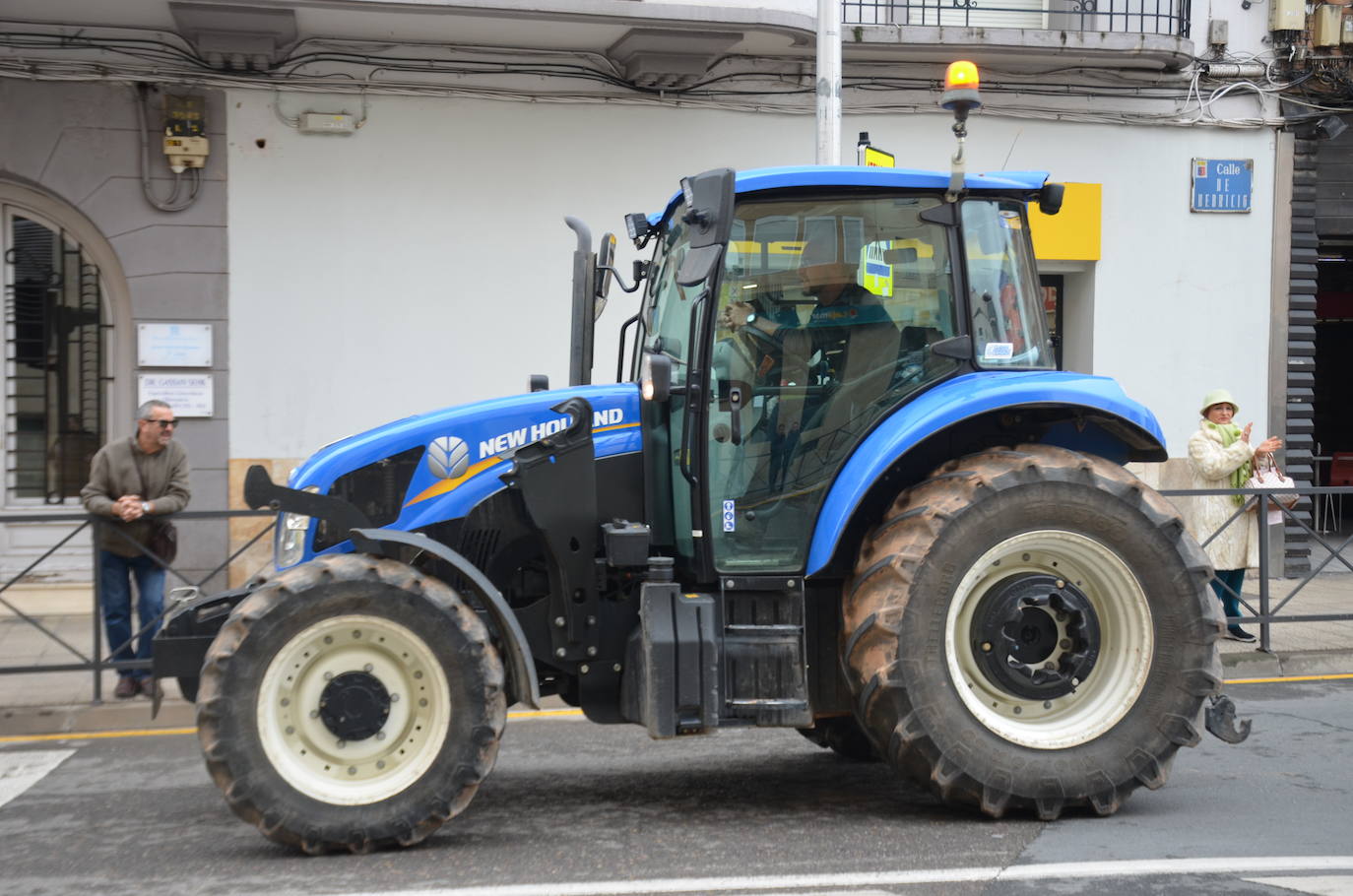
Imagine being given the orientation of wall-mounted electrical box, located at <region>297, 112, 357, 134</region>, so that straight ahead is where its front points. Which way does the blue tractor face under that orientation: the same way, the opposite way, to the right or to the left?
to the right

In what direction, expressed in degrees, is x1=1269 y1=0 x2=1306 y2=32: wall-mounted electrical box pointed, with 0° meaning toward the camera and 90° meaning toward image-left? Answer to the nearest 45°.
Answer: approximately 0°

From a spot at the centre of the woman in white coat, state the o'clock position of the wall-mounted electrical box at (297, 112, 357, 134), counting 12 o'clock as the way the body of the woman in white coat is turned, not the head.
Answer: The wall-mounted electrical box is roughly at 4 o'clock from the woman in white coat.

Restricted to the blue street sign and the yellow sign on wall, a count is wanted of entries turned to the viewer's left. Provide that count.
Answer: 0

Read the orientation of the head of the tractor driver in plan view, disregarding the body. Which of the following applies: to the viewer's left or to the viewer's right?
to the viewer's left

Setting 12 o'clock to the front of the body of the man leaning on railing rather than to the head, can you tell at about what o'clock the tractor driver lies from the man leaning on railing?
The tractor driver is roughly at 11 o'clock from the man leaning on railing.

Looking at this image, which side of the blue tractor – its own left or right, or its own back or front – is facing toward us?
left

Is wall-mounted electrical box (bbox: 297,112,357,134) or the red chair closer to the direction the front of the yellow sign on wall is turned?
the wall-mounted electrical box

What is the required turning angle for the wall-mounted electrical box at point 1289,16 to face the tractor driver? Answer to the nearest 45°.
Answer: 0° — it already faces them

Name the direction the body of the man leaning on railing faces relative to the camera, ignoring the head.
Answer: toward the camera

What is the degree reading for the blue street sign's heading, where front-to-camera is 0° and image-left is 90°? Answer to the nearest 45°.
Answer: approximately 0°

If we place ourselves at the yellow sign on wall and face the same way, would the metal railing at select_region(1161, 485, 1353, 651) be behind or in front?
in front

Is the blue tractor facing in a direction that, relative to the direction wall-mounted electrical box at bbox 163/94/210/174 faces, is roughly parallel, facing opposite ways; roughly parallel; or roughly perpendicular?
roughly perpendicular

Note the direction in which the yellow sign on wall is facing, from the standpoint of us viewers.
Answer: facing the viewer

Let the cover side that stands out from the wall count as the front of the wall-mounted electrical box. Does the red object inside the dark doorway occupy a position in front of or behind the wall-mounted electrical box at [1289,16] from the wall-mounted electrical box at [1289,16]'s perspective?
behind
